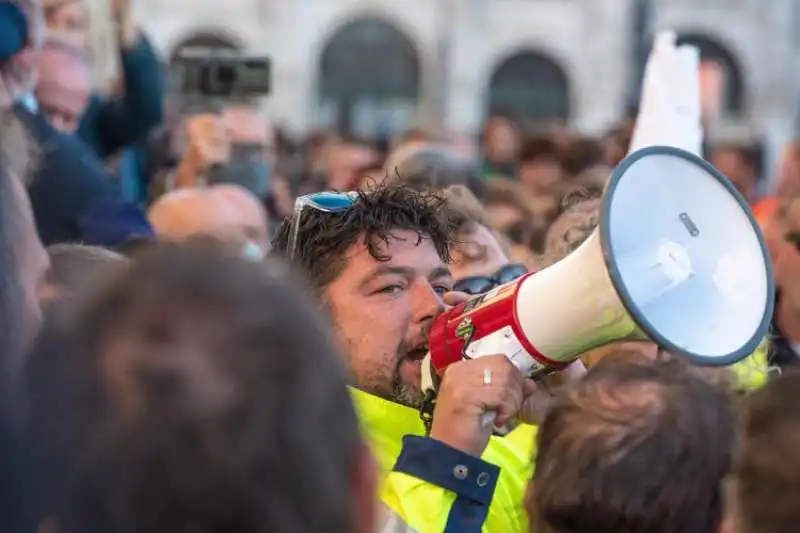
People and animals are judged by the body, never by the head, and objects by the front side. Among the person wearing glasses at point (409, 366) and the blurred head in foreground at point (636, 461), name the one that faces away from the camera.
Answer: the blurred head in foreground

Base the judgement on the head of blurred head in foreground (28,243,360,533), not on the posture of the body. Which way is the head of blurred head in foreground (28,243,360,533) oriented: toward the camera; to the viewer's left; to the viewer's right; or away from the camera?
away from the camera

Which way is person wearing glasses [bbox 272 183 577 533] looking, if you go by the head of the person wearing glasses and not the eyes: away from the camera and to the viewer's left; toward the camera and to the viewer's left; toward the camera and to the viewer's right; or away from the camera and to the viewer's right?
toward the camera and to the viewer's right

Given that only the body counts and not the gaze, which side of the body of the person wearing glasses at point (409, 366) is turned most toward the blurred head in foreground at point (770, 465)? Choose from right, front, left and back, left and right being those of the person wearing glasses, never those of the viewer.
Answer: front

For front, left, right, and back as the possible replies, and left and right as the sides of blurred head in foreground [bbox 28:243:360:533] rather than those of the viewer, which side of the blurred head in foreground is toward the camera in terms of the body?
back

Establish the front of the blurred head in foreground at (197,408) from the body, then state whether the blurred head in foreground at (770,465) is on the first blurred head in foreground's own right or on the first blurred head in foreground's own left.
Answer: on the first blurred head in foreground's own right

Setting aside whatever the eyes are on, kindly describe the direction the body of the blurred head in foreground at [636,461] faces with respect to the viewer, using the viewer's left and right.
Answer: facing away from the viewer

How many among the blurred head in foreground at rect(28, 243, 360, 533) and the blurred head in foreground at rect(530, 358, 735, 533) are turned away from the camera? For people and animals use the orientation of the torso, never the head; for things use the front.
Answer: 2

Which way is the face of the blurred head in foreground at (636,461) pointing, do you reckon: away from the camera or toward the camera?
away from the camera

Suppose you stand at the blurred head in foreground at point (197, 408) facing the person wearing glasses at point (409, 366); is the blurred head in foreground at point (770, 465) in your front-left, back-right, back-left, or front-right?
front-right

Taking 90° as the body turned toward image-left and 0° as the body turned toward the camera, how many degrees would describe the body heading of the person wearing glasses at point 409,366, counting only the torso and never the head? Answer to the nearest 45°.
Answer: approximately 315°

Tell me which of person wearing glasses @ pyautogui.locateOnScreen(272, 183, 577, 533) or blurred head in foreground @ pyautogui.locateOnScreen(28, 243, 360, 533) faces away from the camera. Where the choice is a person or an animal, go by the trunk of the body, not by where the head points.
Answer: the blurred head in foreground

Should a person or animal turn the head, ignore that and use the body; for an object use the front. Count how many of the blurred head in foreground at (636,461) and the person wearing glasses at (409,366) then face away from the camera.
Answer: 1

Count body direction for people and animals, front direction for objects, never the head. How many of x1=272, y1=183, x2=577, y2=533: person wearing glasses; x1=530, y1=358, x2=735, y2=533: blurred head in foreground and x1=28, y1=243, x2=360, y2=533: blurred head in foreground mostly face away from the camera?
2
